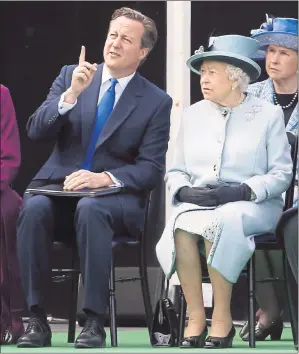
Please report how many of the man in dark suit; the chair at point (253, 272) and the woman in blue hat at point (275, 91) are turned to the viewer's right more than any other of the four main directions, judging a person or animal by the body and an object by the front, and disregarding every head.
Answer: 0

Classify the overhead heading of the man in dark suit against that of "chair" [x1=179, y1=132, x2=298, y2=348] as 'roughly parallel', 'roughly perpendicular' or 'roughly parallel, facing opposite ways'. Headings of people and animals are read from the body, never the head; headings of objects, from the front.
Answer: roughly parallel

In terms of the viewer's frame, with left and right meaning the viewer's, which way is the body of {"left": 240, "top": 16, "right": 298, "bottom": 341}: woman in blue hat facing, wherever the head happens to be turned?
facing the viewer and to the left of the viewer

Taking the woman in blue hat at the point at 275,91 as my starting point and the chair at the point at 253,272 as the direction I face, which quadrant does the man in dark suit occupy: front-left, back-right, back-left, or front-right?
front-right

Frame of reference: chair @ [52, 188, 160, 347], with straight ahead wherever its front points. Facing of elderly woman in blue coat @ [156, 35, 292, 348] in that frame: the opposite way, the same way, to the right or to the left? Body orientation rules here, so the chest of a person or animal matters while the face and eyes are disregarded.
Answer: the same way

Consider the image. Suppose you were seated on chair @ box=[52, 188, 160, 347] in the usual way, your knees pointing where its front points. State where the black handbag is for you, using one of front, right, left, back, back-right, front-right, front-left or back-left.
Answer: left

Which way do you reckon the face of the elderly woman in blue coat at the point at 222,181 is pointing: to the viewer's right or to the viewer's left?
to the viewer's left

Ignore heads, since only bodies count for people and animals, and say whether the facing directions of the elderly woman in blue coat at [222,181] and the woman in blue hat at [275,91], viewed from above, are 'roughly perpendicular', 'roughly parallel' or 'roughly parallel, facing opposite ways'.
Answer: roughly parallel

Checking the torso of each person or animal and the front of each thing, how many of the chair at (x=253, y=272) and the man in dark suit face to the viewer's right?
0

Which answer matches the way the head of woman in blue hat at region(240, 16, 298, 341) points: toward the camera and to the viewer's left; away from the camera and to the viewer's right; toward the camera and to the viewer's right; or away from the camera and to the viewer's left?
toward the camera and to the viewer's left
